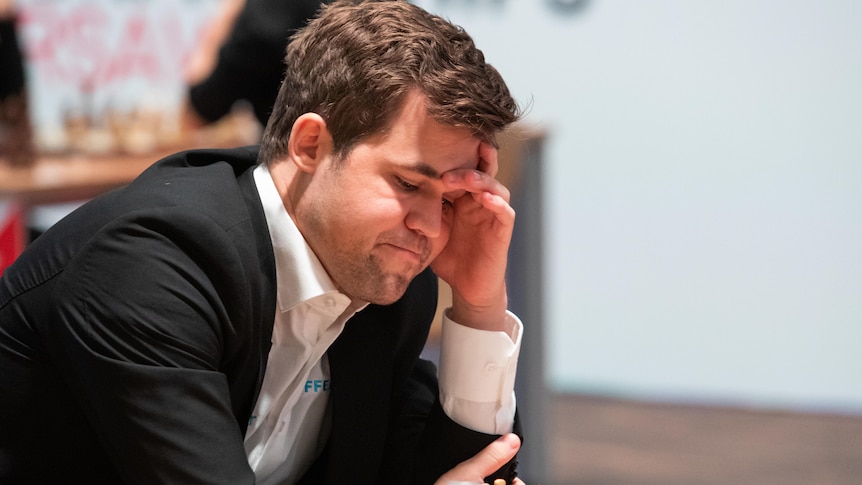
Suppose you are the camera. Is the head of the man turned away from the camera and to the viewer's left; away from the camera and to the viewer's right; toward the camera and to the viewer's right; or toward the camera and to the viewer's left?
toward the camera and to the viewer's right

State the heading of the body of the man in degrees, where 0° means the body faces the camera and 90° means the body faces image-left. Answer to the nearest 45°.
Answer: approximately 315°

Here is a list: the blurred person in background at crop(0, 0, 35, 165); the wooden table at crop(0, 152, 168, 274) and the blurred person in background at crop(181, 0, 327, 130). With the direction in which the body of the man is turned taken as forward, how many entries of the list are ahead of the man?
0

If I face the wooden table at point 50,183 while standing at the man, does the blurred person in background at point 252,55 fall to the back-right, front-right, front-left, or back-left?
front-right

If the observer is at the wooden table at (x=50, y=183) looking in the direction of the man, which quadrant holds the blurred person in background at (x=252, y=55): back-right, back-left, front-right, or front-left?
back-left

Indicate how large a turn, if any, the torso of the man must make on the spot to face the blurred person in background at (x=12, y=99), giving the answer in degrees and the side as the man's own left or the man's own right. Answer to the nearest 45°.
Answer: approximately 135° to the man's own left

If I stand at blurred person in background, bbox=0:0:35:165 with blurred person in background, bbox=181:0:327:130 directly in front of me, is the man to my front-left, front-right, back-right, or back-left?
front-right

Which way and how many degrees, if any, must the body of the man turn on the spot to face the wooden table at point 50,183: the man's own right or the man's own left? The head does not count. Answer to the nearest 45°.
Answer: approximately 135° to the man's own left

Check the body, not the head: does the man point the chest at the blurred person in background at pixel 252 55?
no
